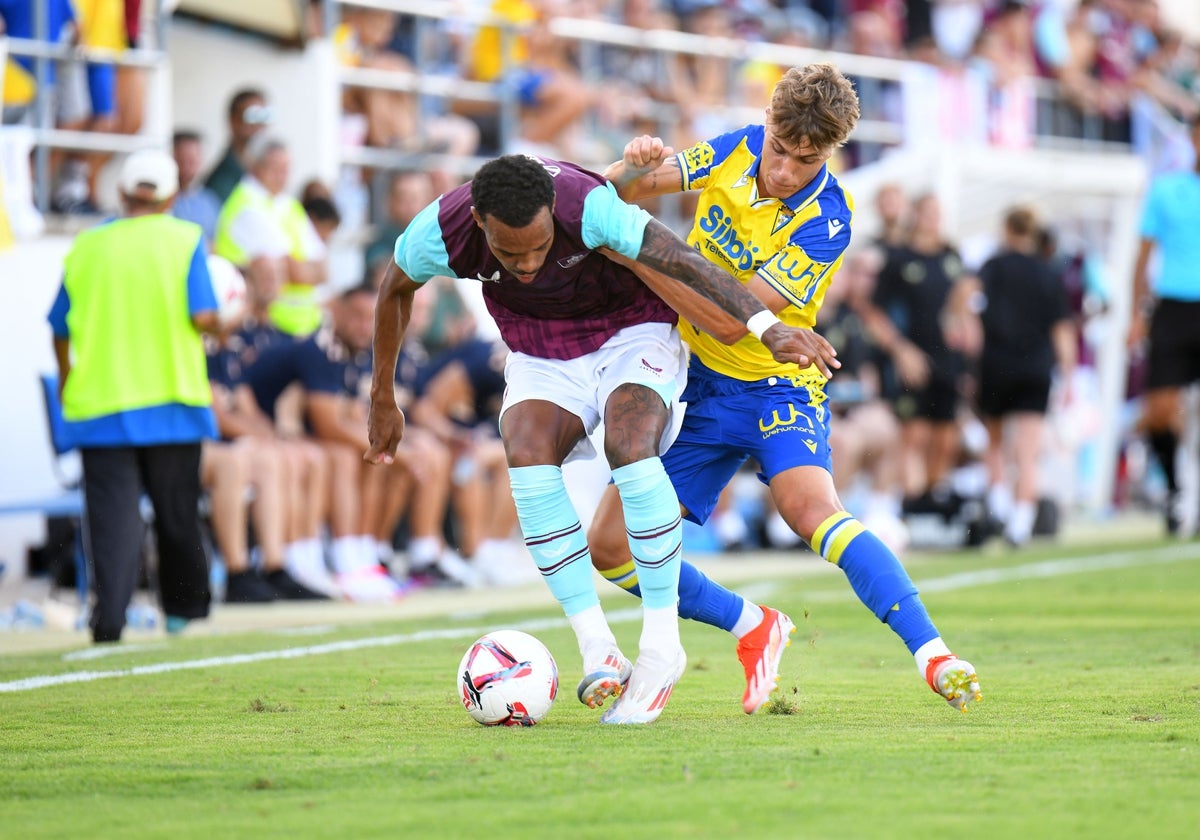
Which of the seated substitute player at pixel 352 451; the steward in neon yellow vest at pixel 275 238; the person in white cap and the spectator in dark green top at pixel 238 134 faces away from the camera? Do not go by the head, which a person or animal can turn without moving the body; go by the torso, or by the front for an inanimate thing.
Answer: the person in white cap

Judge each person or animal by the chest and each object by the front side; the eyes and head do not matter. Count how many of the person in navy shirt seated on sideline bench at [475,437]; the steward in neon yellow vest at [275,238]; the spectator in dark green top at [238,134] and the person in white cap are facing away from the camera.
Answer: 1

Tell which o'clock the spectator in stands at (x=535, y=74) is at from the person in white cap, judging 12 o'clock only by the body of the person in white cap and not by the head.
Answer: The spectator in stands is roughly at 1 o'clock from the person in white cap.

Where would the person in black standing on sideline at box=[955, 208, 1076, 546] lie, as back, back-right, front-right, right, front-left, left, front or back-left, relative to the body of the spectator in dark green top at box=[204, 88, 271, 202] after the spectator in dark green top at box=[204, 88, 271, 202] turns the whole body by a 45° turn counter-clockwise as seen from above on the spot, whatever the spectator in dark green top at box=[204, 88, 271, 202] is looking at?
front

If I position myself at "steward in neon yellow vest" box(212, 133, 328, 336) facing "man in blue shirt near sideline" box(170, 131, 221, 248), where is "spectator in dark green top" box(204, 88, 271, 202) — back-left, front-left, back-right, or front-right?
front-right

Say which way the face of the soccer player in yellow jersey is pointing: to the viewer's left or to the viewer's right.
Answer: to the viewer's left

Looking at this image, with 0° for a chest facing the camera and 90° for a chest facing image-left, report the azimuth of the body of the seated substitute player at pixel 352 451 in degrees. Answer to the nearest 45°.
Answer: approximately 315°

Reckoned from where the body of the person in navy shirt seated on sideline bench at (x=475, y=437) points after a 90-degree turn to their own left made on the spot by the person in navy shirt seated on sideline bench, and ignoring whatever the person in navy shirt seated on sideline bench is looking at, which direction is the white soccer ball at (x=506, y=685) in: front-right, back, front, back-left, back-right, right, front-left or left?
back-right

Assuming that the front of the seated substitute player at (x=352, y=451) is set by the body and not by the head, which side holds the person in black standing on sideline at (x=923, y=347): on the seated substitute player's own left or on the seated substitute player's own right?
on the seated substitute player's own left

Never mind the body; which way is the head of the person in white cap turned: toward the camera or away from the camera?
away from the camera

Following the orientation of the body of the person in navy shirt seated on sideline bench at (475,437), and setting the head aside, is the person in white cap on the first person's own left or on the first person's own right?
on the first person's own right

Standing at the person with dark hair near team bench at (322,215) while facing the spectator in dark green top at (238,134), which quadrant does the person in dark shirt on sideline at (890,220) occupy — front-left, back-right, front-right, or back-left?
back-right

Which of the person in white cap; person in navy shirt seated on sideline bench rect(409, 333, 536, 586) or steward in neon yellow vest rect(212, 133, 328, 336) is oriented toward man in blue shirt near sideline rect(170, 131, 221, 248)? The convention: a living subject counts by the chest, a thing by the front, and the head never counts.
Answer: the person in white cap

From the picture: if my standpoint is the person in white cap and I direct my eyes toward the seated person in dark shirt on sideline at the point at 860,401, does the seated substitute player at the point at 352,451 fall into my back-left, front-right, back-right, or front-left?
front-left

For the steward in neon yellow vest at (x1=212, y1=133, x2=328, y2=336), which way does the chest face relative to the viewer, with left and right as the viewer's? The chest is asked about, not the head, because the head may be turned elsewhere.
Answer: facing the viewer and to the right of the viewer

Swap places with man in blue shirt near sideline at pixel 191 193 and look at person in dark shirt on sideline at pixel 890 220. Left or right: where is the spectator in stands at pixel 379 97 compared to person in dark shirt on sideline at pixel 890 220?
left

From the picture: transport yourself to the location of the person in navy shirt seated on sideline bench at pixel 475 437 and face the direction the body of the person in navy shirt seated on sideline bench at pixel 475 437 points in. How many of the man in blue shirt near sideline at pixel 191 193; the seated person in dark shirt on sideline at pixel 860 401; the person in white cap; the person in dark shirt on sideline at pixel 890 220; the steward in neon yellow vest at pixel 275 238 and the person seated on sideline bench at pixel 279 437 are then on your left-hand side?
2

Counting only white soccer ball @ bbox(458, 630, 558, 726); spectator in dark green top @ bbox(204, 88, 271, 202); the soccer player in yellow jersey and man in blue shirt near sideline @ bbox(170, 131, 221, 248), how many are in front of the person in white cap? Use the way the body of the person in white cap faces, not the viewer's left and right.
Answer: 2
